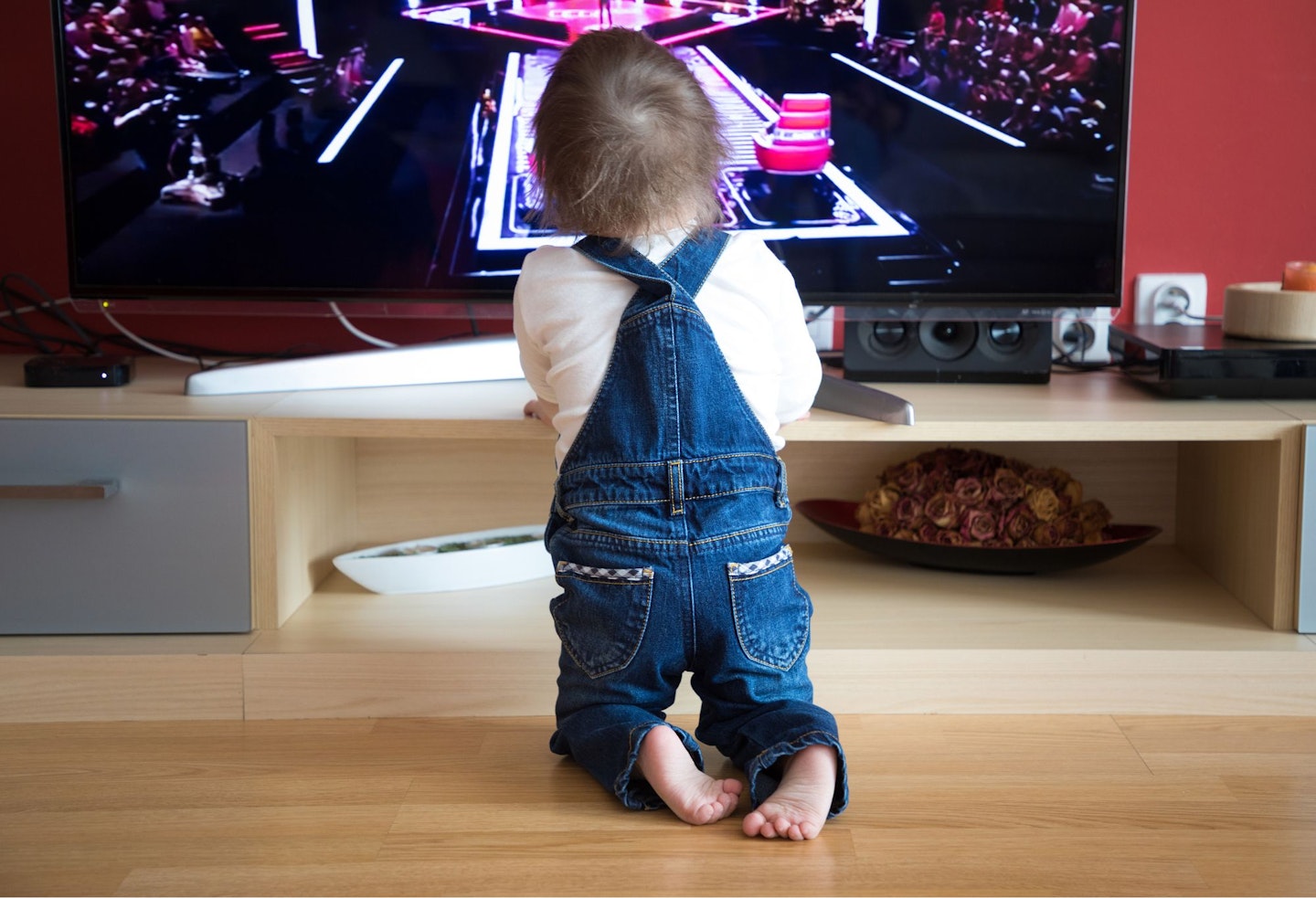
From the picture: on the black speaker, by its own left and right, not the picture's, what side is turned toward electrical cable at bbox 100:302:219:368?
right

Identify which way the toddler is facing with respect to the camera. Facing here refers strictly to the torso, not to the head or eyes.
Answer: away from the camera

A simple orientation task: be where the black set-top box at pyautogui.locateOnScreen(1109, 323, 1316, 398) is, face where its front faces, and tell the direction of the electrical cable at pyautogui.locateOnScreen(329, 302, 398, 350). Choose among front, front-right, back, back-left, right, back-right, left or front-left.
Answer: right

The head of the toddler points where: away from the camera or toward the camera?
away from the camera
